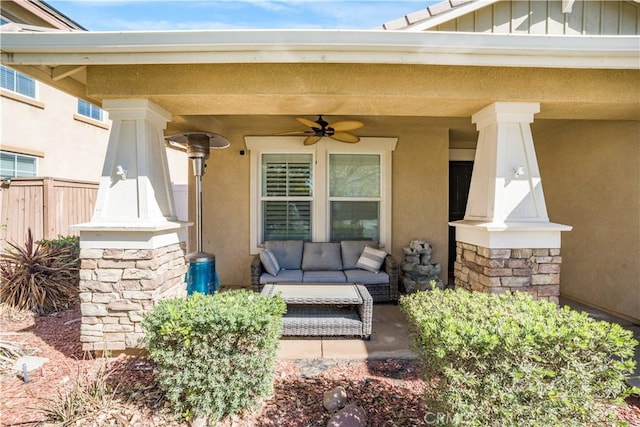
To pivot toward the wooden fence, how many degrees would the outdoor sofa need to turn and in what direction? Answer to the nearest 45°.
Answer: approximately 90° to its right

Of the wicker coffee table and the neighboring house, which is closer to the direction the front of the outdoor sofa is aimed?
the wicker coffee table

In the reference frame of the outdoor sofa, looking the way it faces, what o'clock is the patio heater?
The patio heater is roughly at 2 o'clock from the outdoor sofa.

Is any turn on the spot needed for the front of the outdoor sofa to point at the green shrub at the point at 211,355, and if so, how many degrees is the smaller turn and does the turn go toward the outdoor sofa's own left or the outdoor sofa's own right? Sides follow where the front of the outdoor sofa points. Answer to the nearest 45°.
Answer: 0° — it already faces it

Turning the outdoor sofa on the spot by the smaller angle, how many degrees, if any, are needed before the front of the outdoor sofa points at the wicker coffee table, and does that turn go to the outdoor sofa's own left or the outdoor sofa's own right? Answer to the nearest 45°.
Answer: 0° — it already faces it

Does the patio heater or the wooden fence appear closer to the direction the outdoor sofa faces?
the patio heater

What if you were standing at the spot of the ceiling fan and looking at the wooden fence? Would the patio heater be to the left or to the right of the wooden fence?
left

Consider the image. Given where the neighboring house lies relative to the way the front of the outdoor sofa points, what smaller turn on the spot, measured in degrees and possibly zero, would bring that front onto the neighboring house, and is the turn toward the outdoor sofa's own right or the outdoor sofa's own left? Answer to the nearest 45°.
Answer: approximately 90° to the outdoor sofa's own right

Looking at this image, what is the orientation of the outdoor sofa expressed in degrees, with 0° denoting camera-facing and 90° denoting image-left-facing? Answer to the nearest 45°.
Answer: approximately 0°

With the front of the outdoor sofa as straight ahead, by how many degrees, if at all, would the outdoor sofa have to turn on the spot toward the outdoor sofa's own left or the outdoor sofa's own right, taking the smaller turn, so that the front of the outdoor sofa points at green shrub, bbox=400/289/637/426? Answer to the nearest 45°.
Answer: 0° — it already faces it
